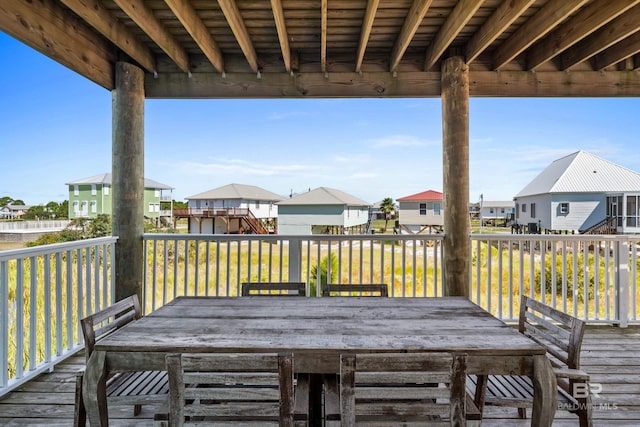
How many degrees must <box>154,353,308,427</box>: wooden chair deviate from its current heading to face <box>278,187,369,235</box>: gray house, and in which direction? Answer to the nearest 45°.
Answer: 0° — it already faces it

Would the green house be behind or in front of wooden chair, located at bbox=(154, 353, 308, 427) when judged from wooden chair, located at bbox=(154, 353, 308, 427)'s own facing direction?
in front

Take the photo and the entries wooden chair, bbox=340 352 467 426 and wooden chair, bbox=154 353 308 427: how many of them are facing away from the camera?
2

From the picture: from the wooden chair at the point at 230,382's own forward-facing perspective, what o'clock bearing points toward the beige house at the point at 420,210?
The beige house is roughly at 1 o'clock from the wooden chair.

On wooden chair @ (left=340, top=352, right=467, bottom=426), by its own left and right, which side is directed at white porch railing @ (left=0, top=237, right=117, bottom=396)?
left

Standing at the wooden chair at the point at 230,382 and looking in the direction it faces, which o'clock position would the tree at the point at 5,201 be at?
The tree is roughly at 11 o'clock from the wooden chair.

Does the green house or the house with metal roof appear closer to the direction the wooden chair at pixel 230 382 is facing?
the green house

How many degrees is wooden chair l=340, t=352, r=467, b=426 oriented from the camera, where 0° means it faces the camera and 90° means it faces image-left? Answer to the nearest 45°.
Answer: approximately 180°

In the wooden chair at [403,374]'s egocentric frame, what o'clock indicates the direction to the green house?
The green house is roughly at 10 o'clock from the wooden chair.

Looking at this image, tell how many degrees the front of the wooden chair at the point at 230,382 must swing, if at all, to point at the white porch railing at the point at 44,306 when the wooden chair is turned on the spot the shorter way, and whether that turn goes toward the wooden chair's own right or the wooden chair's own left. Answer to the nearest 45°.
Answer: approximately 45° to the wooden chair's own left

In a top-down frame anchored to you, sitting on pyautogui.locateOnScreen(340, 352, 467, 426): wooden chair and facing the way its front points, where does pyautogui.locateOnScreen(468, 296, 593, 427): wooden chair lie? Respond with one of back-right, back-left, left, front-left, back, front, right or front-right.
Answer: front-right

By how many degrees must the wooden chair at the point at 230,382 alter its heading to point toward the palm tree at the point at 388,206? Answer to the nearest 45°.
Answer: approximately 45° to its right

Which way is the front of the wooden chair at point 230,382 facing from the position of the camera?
facing away from the viewer

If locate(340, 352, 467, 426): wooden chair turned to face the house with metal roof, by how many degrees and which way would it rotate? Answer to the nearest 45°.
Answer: approximately 45° to its right
